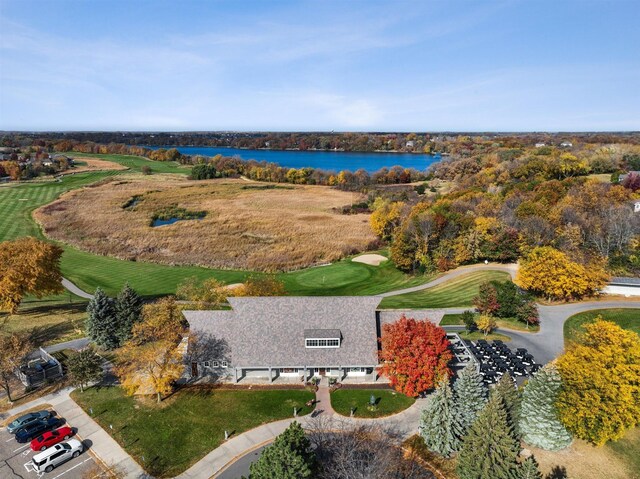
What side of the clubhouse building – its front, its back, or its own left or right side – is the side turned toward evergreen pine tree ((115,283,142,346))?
right

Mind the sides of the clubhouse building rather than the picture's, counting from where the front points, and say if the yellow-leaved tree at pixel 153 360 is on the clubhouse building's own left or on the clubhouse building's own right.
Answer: on the clubhouse building's own right

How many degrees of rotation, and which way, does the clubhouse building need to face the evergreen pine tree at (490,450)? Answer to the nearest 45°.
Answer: approximately 45° to its left

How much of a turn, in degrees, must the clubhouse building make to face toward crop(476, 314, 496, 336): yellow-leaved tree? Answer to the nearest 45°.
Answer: approximately 90° to its left

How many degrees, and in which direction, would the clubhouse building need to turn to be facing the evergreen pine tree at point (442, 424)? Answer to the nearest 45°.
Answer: approximately 45° to its left

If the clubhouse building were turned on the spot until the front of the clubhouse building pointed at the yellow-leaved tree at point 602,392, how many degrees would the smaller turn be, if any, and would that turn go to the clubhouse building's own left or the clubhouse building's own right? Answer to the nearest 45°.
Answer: approximately 45° to the clubhouse building's own left

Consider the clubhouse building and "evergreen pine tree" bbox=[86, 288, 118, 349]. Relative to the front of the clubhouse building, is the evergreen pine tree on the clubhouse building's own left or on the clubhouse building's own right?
on the clubhouse building's own right

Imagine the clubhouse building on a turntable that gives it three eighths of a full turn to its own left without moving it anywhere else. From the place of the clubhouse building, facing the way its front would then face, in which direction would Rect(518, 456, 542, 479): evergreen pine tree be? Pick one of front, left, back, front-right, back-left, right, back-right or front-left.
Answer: right

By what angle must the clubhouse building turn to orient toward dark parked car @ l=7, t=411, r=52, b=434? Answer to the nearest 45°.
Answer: approximately 90° to its right

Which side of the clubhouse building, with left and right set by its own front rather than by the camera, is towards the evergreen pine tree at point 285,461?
front

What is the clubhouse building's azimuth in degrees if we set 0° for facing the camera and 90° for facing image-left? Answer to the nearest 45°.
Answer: approximately 0°
